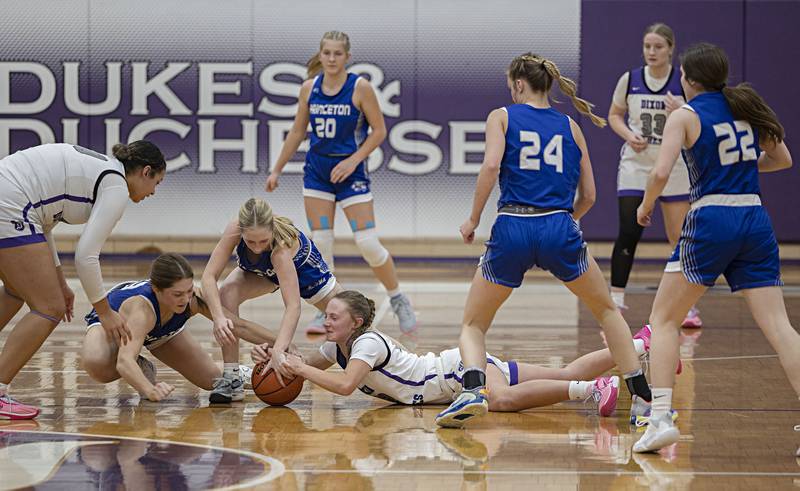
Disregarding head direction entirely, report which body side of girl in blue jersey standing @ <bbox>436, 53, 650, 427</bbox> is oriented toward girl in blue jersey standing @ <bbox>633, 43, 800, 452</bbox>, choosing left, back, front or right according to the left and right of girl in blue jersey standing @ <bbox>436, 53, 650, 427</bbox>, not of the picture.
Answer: right

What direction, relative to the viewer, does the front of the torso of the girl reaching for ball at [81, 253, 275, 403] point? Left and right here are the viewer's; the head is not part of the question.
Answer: facing the viewer and to the right of the viewer

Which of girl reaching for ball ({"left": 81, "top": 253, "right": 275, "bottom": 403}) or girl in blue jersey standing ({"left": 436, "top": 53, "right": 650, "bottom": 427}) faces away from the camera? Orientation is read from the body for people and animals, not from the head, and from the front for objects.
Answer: the girl in blue jersey standing

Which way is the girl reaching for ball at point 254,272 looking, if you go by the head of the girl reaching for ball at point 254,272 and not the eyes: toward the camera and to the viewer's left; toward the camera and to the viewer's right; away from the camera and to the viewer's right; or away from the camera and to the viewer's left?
toward the camera and to the viewer's left

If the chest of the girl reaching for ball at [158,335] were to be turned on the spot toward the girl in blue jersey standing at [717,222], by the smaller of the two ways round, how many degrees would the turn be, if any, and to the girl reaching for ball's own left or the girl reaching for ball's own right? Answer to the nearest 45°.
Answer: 0° — they already face them

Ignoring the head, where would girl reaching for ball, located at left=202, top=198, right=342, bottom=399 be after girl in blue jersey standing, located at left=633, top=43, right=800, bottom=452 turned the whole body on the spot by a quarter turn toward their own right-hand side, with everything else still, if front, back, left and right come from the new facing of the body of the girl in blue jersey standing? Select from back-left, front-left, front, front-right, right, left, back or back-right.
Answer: back-left

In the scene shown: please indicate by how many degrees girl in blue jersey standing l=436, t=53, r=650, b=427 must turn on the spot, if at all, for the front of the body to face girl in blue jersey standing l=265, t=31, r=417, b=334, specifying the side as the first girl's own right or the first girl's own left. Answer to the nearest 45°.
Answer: approximately 45° to the first girl's own left

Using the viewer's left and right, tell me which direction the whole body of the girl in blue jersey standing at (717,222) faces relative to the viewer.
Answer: facing away from the viewer and to the left of the viewer

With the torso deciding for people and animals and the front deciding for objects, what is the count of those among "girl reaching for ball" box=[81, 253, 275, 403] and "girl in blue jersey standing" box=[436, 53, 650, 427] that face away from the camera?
1

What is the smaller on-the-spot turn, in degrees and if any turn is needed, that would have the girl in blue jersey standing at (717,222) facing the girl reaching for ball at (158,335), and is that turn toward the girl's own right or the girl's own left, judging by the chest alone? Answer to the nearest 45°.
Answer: approximately 45° to the girl's own left

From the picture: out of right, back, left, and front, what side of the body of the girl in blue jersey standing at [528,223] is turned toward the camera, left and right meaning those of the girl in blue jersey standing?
back

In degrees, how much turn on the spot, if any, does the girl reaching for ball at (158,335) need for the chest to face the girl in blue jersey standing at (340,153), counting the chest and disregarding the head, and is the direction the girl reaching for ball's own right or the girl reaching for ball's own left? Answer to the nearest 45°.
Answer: approximately 90° to the girl reaching for ball's own left
